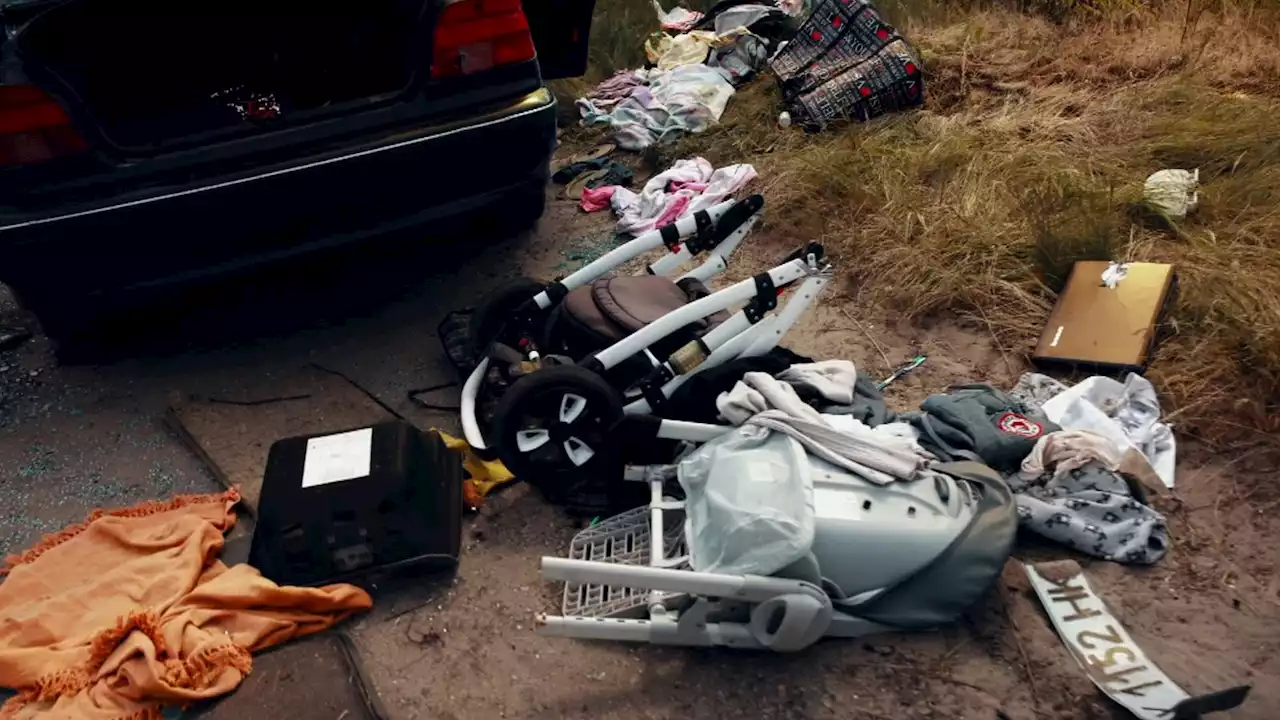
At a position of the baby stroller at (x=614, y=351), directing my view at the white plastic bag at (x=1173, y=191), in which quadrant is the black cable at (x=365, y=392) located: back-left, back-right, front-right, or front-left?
back-left

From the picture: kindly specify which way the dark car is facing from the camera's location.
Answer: facing away from the viewer and to the left of the viewer

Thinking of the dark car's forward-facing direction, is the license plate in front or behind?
behind

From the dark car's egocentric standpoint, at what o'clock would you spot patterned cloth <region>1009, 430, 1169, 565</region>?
The patterned cloth is roughly at 6 o'clock from the dark car.

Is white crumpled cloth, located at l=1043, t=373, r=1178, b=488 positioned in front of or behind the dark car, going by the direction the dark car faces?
behind

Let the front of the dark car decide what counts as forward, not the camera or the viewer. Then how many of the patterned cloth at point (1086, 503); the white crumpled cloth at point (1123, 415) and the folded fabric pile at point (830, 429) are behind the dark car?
3

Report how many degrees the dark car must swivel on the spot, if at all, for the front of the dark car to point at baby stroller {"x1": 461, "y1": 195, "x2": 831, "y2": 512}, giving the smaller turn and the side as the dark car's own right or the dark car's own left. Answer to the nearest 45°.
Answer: approximately 180°

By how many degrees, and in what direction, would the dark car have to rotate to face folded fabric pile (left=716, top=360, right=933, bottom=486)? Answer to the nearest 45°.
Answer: approximately 180°

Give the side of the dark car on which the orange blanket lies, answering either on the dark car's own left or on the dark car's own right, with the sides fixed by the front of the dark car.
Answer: on the dark car's own left

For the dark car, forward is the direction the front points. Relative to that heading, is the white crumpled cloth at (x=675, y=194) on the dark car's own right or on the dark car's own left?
on the dark car's own right

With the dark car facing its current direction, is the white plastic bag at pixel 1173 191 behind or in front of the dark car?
behind

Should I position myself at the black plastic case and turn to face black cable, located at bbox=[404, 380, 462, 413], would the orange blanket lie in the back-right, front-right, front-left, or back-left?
back-left

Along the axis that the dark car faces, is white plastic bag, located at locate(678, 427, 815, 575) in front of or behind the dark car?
behind
